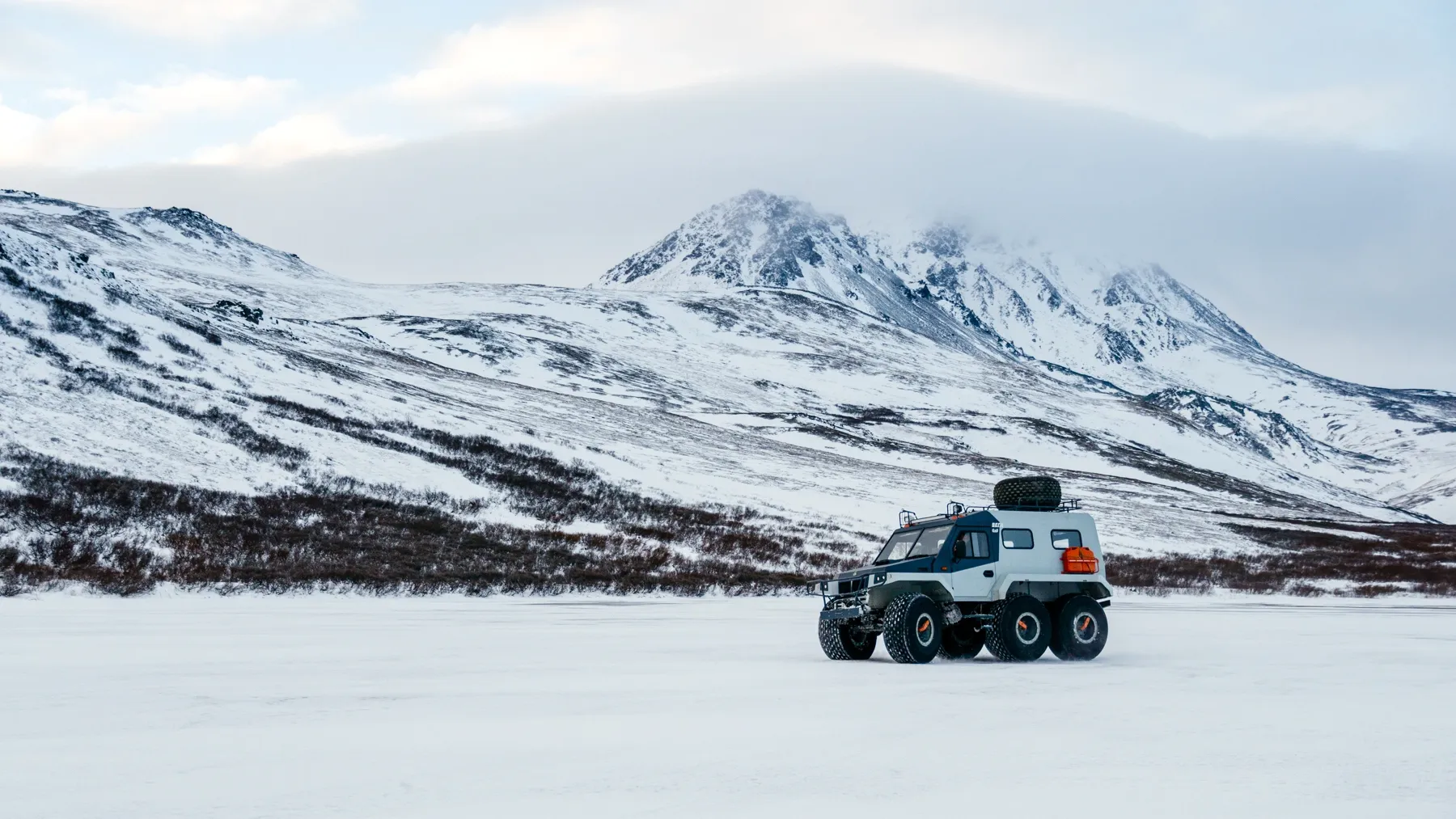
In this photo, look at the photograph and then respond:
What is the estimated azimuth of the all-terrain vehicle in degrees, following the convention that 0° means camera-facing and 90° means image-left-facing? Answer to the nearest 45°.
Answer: approximately 45°
